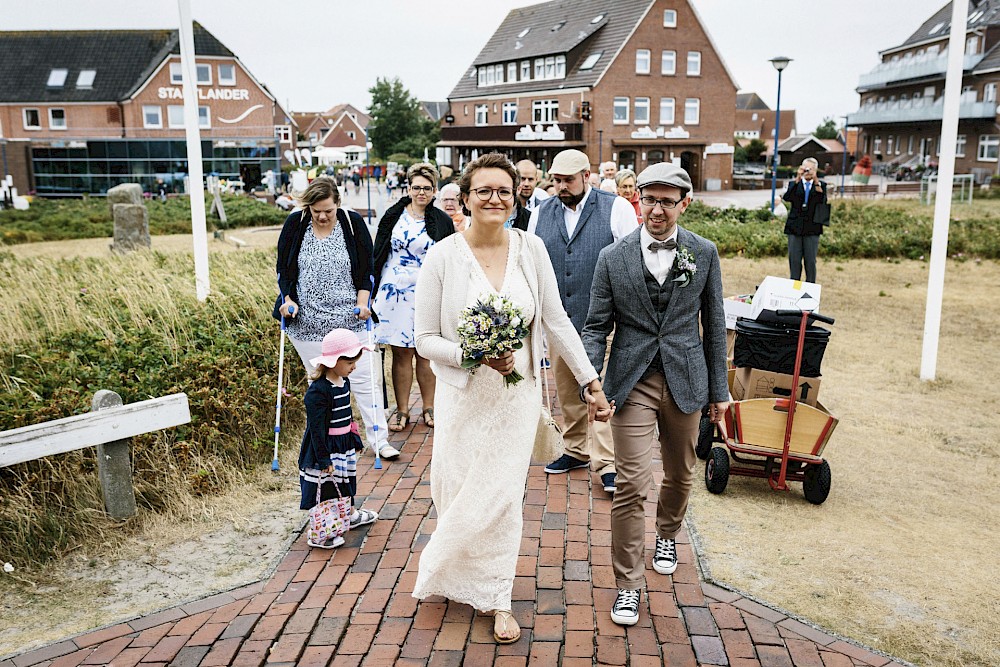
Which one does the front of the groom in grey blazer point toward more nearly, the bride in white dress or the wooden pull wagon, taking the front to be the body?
the bride in white dress

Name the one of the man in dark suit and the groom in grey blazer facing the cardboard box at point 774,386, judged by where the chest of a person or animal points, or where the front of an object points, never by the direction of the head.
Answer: the man in dark suit

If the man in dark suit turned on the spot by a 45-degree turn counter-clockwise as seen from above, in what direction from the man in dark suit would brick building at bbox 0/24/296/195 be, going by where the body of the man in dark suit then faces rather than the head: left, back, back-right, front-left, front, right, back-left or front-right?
back

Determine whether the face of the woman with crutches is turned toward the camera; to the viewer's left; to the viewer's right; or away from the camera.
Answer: toward the camera

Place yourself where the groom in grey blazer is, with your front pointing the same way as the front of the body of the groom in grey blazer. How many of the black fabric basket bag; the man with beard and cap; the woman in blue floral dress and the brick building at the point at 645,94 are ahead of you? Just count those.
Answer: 0

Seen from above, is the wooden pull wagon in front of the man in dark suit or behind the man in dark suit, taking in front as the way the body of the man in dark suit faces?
in front

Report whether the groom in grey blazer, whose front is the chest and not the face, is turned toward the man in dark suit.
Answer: no

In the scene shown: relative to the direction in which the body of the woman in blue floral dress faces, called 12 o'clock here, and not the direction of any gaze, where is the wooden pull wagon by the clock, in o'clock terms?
The wooden pull wagon is roughly at 10 o'clock from the woman in blue floral dress.

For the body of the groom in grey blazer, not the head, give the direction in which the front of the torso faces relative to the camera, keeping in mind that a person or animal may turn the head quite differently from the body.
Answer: toward the camera

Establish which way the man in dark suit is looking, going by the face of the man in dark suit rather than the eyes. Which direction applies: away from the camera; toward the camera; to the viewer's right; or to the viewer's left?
toward the camera

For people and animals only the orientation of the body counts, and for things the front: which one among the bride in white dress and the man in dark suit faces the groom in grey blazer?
the man in dark suit

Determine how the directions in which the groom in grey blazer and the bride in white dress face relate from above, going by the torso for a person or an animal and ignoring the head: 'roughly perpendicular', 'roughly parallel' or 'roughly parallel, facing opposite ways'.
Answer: roughly parallel

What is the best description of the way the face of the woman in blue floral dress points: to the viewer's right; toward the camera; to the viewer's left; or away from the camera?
toward the camera

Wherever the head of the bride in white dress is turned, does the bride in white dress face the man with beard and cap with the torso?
no

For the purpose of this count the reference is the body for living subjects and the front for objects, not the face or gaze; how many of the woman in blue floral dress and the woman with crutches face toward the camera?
2

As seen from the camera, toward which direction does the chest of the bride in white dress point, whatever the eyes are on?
toward the camera
